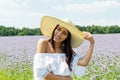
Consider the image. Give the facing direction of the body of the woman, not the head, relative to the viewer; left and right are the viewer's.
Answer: facing the viewer
